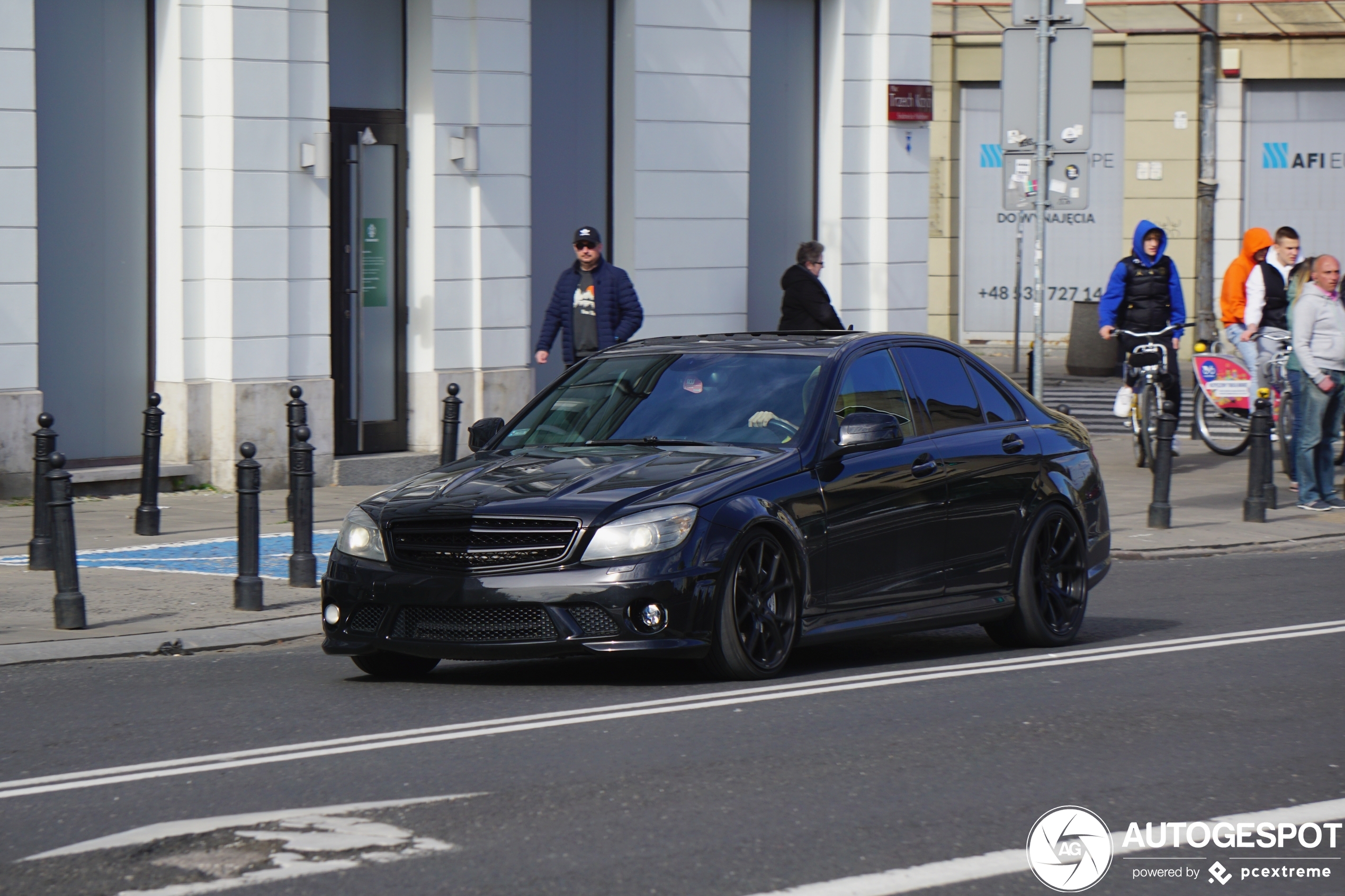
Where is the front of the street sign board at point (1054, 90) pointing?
away from the camera

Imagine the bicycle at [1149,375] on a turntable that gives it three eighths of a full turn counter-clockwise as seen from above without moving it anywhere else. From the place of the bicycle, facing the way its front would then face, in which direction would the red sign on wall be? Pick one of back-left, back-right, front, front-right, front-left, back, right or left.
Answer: left

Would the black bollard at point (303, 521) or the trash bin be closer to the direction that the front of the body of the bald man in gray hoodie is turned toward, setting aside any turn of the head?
the black bollard

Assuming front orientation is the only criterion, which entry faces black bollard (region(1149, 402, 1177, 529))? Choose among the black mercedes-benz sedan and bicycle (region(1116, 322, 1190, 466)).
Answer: the bicycle

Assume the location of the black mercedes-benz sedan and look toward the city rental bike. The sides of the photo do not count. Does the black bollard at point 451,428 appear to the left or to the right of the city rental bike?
left
